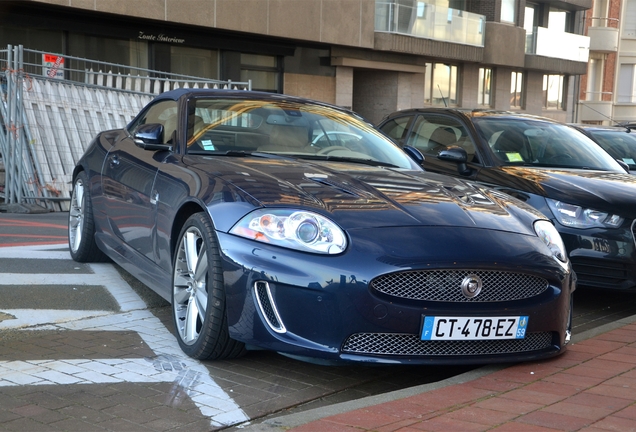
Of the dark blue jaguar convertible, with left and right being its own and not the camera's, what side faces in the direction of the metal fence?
back

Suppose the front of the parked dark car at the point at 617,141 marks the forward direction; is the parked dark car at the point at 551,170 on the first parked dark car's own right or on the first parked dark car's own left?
on the first parked dark car's own right

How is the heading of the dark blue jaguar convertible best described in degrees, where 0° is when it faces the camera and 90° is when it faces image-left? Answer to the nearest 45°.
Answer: approximately 315°

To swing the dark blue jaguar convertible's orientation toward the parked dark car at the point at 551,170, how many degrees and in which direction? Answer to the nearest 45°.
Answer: approximately 90° to its left

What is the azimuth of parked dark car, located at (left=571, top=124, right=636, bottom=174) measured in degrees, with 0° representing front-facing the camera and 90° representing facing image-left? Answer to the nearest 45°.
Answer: approximately 315°

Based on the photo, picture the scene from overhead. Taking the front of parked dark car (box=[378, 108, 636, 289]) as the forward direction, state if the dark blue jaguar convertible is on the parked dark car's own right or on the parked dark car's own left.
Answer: on the parked dark car's own right

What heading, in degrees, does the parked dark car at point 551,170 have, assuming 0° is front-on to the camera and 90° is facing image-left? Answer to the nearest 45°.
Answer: approximately 315°

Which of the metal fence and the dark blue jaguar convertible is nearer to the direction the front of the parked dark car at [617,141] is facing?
the dark blue jaguar convertible

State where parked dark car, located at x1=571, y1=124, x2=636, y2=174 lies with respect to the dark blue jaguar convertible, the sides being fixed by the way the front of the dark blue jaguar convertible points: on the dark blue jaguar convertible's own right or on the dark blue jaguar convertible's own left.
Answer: on the dark blue jaguar convertible's own left
